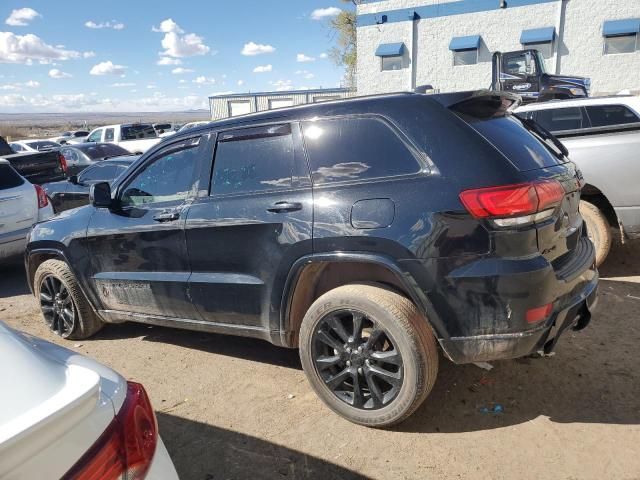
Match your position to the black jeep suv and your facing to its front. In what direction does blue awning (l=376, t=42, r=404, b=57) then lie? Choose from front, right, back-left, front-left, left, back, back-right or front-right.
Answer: front-right

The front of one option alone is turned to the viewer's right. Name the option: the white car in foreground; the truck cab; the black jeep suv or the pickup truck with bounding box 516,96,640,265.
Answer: the truck cab

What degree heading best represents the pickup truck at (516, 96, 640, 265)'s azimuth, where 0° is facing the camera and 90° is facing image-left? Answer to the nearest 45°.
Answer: approximately 135°

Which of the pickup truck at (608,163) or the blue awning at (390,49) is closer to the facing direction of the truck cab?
the pickup truck

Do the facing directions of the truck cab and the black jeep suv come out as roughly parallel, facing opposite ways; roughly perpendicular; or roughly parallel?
roughly parallel, facing opposite ways

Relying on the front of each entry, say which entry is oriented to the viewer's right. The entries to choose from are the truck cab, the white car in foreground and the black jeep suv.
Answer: the truck cab

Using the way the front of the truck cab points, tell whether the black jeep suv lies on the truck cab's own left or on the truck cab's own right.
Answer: on the truck cab's own right

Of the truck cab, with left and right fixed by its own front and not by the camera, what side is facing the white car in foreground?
right

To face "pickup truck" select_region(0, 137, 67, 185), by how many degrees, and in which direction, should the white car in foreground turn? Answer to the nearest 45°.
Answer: approximately 45° to its right

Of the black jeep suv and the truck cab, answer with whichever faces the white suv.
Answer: the black jeep suv

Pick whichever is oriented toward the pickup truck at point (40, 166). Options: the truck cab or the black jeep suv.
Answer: the black jeep suv

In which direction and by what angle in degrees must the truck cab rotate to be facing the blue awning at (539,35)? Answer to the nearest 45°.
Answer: approximately 90° to its left

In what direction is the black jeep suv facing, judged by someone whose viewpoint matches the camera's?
facing away from the viewer and to the left of the viewer

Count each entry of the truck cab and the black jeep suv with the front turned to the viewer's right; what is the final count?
1

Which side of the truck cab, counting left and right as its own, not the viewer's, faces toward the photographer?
right

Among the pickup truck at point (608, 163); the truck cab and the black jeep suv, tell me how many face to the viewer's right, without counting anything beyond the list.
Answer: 1
